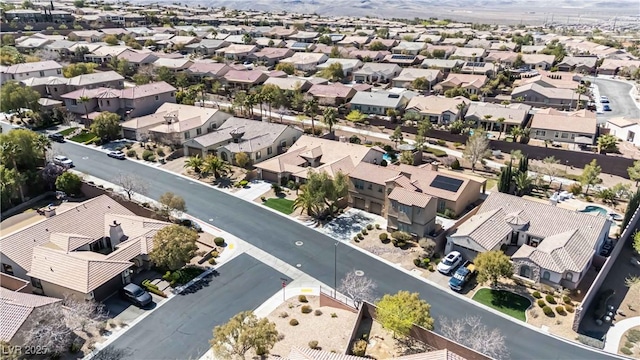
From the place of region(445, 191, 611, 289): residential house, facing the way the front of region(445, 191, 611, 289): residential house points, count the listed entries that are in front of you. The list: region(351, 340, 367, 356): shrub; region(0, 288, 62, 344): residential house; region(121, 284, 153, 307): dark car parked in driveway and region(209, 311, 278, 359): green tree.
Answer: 4

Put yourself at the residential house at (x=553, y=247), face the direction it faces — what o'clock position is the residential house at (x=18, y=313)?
the residential house at (x=18, y=313) is roughly at 12 o'clock from the residential house at (x=553, y=247).

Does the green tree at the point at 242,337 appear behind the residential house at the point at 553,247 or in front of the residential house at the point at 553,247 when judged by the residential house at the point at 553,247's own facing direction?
in front

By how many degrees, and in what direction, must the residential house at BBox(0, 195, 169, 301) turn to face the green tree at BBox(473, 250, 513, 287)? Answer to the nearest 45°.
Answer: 0° — it already faces it

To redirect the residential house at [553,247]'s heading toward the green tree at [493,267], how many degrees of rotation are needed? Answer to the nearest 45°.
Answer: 0° — it already faces it

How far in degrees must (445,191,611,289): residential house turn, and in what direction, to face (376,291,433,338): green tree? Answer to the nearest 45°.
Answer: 0° — it already faces it
